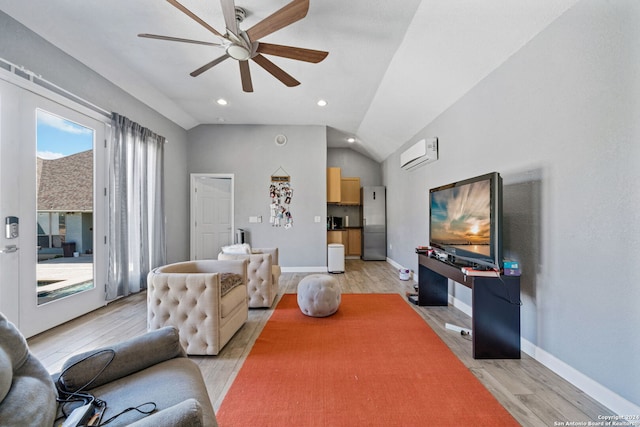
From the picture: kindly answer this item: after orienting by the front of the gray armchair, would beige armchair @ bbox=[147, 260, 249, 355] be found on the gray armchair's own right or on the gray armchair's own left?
on the gray armchair's own left

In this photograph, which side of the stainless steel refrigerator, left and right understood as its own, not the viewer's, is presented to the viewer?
front

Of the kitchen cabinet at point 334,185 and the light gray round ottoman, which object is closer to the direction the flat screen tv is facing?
the light gray round ottoman

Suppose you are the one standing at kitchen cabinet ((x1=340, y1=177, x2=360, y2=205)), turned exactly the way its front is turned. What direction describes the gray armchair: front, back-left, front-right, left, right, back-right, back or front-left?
front

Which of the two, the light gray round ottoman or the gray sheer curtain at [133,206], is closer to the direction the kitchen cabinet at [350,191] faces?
the light gray round ottoman

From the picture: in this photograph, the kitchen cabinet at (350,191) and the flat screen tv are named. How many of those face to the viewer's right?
0

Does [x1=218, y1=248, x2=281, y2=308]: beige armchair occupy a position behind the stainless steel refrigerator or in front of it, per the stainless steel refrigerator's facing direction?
in front

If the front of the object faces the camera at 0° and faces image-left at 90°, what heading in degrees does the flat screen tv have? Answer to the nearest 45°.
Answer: approximately 45°

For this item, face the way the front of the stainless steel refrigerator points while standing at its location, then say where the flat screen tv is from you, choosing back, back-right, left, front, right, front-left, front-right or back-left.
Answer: front

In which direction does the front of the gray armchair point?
to the viewer's right

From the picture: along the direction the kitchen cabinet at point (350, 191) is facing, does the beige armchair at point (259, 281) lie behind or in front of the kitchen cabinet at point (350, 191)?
in front

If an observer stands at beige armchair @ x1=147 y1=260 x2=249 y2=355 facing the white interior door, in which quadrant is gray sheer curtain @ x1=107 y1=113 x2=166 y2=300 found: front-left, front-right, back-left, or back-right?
front-left

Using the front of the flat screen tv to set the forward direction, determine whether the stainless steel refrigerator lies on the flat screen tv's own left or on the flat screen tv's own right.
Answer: on the flat screen tv's own right

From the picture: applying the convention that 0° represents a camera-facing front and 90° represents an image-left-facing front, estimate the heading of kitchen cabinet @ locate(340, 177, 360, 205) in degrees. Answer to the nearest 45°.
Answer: approximately 0°

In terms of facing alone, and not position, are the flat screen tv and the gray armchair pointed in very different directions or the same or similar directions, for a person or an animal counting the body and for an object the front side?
very different directions
